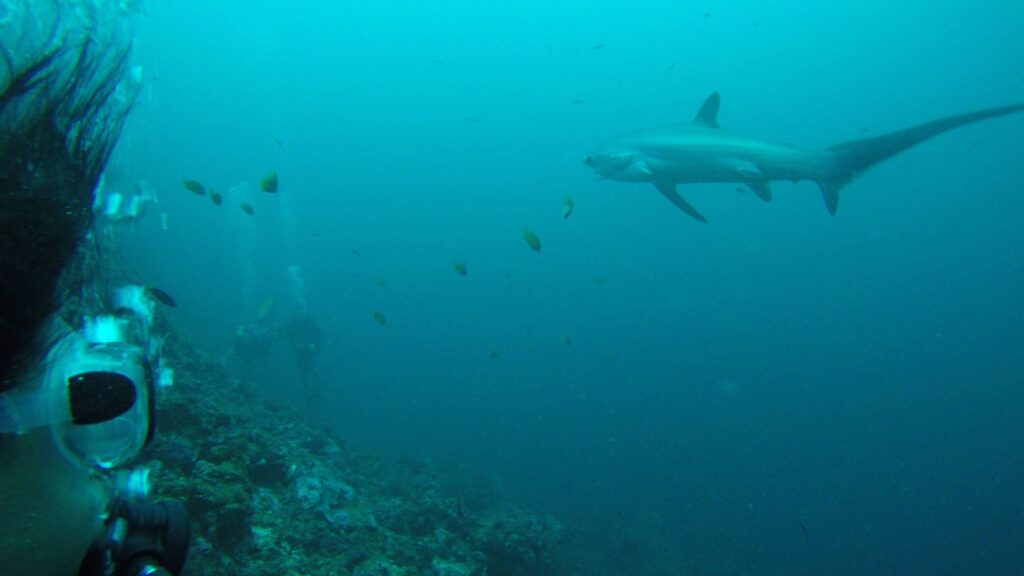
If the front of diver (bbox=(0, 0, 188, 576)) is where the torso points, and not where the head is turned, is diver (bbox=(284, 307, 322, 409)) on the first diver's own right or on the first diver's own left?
on the first diver's own left

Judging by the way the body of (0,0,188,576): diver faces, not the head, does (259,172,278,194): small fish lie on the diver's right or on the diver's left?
on the diver's left

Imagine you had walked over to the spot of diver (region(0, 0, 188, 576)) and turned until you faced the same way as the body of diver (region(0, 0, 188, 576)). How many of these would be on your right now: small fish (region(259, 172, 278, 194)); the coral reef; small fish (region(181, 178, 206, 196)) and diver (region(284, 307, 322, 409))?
0

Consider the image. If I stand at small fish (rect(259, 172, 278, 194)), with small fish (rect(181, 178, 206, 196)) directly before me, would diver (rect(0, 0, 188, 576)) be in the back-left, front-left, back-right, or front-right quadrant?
back-left

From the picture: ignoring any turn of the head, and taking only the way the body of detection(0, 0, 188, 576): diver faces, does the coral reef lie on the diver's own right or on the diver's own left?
on the diver's own left

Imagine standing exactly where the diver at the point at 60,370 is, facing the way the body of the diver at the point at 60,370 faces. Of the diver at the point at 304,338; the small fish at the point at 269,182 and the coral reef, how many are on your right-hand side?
0

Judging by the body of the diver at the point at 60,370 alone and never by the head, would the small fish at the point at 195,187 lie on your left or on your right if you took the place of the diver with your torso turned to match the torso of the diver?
on your left

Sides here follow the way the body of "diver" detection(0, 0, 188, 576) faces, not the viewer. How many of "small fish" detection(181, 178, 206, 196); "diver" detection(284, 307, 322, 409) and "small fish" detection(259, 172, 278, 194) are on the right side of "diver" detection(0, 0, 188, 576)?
0

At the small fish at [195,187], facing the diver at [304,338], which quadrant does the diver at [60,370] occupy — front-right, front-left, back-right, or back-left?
back-right
